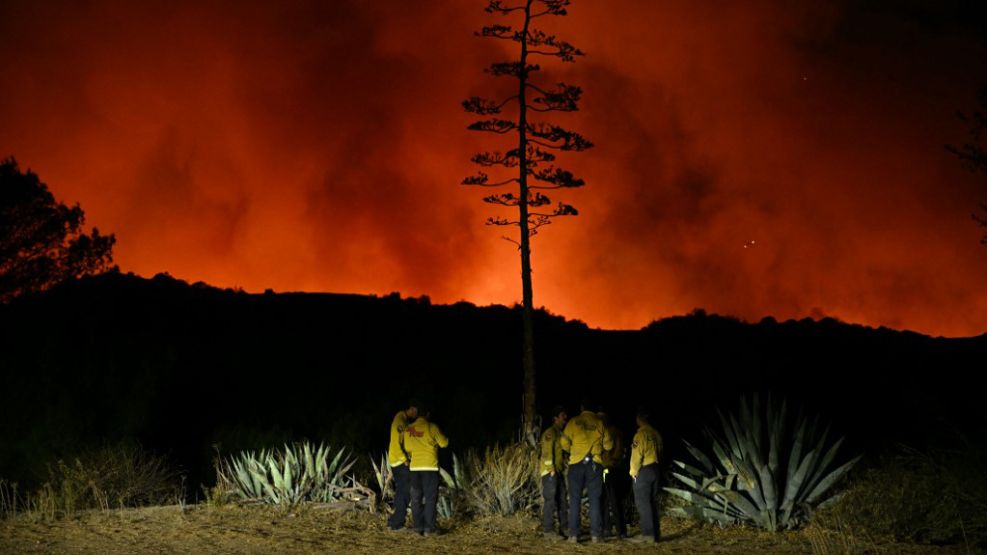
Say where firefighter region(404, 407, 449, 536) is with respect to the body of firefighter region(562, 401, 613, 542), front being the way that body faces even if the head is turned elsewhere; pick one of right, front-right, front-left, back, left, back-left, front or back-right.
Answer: left

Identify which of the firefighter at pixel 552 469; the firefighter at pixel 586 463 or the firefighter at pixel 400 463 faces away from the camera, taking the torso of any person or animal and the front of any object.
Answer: the firefighter at pixel 586 463

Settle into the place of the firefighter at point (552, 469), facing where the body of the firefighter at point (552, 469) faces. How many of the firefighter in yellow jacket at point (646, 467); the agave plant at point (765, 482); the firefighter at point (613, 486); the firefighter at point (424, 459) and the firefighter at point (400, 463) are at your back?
2

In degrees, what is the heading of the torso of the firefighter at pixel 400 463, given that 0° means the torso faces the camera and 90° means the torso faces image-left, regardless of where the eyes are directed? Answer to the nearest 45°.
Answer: approximately 270°

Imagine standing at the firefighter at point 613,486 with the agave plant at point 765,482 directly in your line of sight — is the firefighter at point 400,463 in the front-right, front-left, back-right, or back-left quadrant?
back-left

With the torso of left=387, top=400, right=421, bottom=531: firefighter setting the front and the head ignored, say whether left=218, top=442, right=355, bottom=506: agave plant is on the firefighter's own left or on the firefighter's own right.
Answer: on the firefighter's own left

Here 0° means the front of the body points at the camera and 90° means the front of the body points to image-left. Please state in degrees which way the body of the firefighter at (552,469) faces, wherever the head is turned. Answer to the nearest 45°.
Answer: approximately 270°

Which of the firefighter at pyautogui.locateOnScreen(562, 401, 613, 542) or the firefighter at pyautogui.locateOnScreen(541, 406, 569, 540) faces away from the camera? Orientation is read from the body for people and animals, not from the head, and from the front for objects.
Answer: the firefighter at pyautogui.locateOnScreen(562, 401, 613, 542)

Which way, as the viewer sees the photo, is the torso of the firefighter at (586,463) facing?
away from the camera

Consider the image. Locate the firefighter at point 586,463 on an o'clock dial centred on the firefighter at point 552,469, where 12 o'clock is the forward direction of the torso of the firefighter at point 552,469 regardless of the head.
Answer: the firefighter at point 586,463 is roughly at 12 o'clock from the firefighter at point 552,469.

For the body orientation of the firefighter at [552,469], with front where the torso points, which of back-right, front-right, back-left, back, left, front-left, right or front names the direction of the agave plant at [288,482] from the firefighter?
back-left

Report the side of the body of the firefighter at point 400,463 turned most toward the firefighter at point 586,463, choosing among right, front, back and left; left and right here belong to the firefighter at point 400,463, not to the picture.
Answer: front
